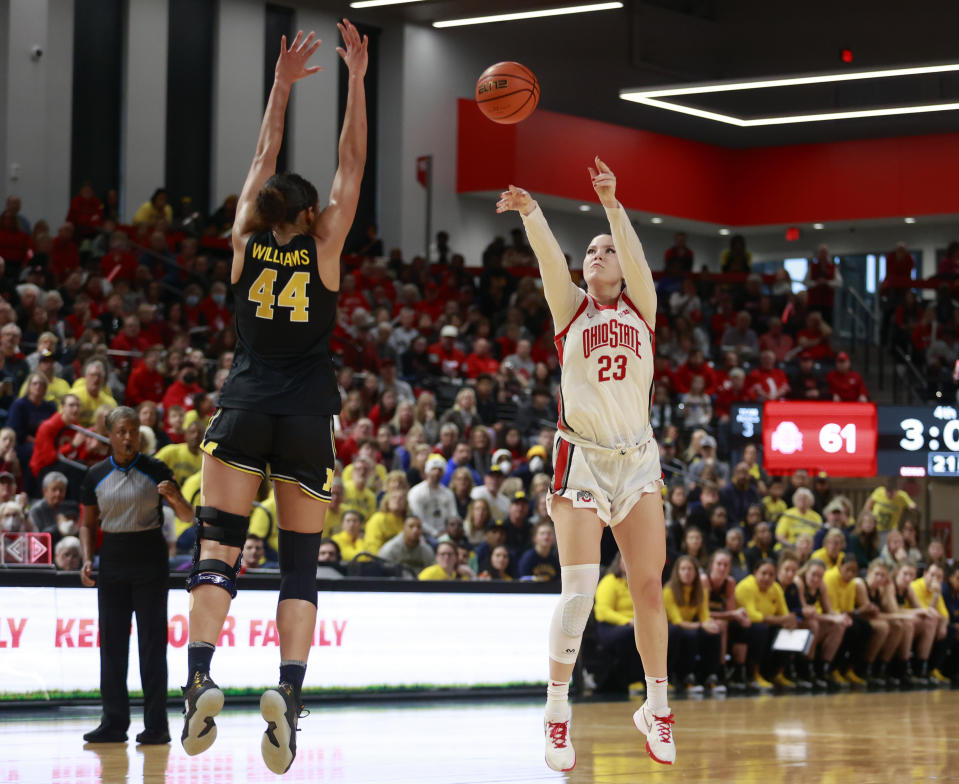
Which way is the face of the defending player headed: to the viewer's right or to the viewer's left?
to the viewer's right

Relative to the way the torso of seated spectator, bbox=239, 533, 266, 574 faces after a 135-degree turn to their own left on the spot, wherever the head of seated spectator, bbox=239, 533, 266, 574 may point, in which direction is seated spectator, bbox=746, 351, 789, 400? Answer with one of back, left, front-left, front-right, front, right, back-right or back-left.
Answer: front

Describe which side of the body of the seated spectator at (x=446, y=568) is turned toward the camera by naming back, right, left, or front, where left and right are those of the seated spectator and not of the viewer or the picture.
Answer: front

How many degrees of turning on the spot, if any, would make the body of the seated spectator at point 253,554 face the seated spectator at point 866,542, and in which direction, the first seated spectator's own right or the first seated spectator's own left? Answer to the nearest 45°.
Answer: approximately 135° to the first seated spectator's own left

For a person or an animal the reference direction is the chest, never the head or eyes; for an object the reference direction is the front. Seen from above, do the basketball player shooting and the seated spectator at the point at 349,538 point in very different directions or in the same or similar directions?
same or similar directions

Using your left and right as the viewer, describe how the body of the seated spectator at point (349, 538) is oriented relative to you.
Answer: facing the viewer

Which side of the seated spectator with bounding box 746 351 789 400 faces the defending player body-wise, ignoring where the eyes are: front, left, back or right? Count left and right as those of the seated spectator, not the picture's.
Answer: front

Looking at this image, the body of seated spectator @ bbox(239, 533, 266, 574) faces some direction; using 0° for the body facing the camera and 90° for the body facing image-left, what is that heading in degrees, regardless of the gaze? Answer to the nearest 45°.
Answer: approximately 0°

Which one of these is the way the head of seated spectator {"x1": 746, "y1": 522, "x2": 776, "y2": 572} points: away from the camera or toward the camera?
toward the camera

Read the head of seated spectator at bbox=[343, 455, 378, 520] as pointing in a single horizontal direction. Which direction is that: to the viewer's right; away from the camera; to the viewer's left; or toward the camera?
toward the camera

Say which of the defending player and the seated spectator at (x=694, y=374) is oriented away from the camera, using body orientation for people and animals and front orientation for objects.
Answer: the defending player

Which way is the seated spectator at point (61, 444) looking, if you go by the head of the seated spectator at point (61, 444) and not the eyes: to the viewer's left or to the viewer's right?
to the viewer's right

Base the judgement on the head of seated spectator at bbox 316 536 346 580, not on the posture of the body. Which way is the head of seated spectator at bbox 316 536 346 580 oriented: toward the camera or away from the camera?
toward the camera

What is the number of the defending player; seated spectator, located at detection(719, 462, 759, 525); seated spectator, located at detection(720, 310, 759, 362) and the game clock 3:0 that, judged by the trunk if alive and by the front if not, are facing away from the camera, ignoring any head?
1

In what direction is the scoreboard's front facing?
toward the camera

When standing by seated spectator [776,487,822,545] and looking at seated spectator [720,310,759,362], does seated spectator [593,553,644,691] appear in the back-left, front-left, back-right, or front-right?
back-left

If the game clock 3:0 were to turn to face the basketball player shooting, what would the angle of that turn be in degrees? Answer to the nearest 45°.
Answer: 0° — it already faces them

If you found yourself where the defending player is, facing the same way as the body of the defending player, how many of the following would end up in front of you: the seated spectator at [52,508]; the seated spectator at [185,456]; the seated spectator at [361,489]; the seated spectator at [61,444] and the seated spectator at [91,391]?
5

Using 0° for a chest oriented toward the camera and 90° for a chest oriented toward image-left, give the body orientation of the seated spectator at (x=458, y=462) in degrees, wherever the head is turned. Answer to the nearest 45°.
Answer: approximately 0°

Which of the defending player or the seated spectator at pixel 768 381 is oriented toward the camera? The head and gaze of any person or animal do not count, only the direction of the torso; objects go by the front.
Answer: the seated spectator

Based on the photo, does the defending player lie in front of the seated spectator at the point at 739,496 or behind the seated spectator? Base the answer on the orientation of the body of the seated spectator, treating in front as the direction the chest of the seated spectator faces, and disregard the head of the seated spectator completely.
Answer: in front

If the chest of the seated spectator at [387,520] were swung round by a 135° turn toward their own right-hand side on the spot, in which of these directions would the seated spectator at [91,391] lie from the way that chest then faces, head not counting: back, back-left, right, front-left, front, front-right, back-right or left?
front

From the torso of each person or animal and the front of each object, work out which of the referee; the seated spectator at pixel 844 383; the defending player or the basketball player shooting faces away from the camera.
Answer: the defending player
